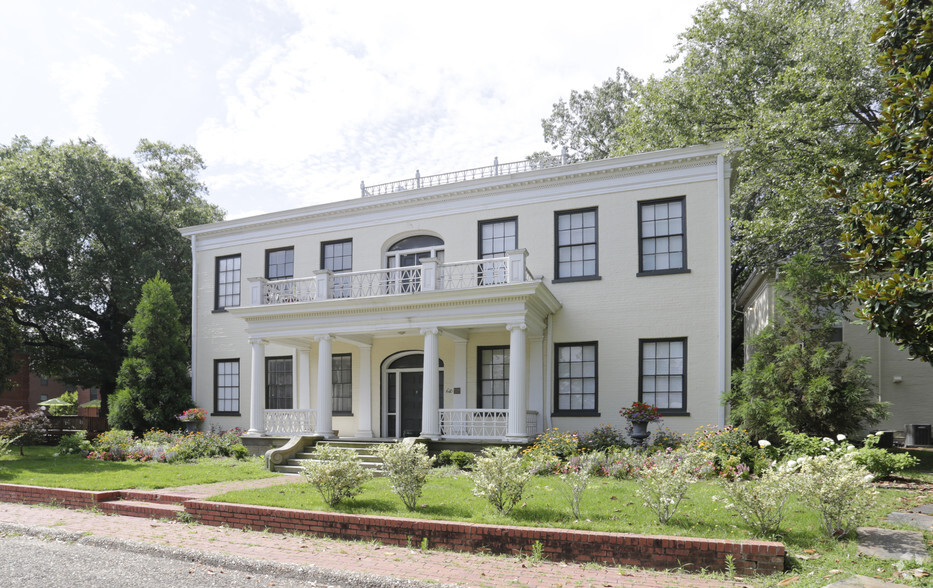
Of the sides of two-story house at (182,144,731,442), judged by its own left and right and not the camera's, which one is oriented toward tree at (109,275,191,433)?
right

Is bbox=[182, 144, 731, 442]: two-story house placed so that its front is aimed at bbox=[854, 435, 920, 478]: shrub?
no

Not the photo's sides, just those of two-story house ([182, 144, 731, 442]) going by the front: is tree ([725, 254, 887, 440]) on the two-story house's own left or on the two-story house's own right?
on the two-story house's own left

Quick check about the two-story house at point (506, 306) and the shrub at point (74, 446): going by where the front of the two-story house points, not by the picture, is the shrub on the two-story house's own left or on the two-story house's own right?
on the two-story house's own right

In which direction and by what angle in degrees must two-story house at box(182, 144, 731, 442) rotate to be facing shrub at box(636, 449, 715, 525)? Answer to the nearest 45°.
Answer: approximately 45° to its left

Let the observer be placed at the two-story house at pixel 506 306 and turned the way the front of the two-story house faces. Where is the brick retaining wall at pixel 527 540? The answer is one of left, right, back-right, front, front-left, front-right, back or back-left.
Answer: front-left

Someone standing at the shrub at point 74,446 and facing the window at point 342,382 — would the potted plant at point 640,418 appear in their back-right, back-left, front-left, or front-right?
front-right

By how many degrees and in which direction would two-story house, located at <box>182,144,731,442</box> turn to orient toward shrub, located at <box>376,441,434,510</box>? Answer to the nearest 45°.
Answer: approximately 45° to its left

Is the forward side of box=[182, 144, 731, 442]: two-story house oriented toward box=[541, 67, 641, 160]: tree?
no
